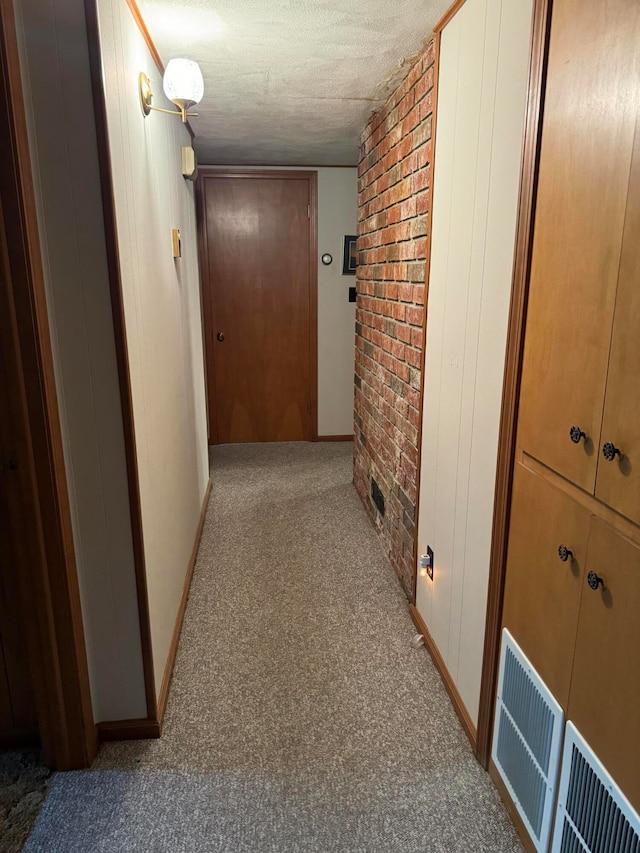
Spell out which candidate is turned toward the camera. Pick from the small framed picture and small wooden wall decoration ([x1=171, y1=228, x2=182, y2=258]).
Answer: the small framed picture

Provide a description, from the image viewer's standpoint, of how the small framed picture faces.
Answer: facing the viewer

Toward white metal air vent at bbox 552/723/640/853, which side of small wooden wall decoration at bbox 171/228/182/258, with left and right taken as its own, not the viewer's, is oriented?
right

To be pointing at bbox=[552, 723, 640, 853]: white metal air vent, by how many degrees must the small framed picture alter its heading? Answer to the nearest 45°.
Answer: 0° — it already faces it

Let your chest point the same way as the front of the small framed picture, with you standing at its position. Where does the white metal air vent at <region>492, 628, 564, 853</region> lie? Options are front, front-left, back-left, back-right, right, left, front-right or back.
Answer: front

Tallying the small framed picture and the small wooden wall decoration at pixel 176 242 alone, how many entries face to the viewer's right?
1

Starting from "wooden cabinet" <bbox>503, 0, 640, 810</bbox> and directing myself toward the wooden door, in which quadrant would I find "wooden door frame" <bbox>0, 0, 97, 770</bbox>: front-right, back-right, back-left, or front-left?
front-left

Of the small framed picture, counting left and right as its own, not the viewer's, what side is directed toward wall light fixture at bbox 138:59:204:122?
front

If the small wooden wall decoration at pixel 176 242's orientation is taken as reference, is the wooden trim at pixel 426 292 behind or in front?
in front

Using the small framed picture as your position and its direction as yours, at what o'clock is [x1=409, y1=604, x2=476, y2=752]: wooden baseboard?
The wooden baseboard is roughly at 12 o'clock from the small framed picture.

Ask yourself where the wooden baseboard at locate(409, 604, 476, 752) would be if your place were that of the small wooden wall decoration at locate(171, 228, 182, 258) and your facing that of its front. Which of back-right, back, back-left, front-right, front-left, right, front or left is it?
front-right

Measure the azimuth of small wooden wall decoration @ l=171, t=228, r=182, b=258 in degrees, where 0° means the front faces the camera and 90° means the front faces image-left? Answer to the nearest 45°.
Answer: approximately 270°

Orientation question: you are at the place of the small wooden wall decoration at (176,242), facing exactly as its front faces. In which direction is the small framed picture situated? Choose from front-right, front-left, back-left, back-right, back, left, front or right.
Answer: front-left

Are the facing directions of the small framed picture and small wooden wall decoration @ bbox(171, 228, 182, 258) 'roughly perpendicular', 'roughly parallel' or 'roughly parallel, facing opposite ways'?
roughly perpendicular
